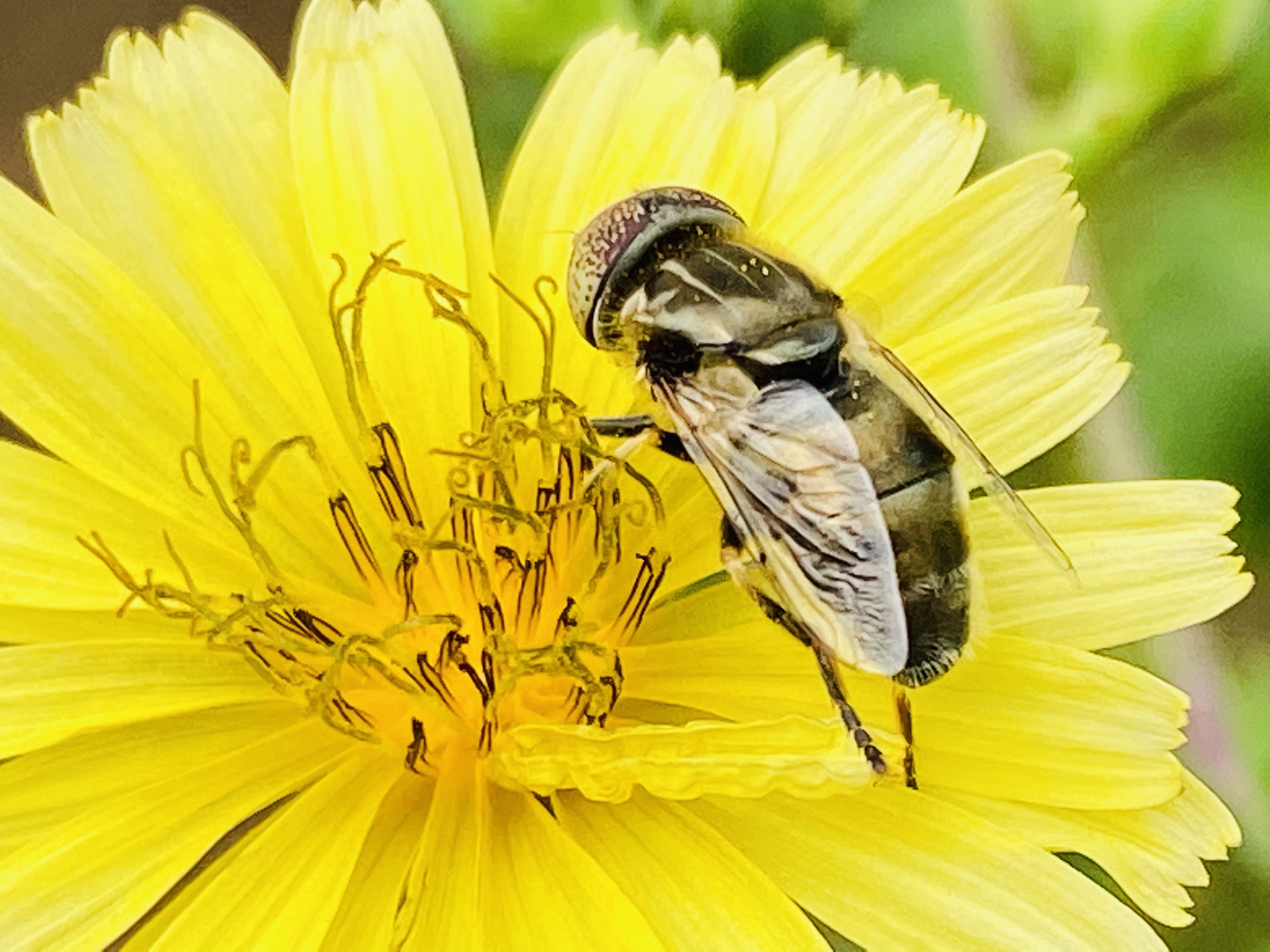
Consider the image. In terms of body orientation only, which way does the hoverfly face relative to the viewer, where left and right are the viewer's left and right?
facing away from the viewer and to the left of the viewer
